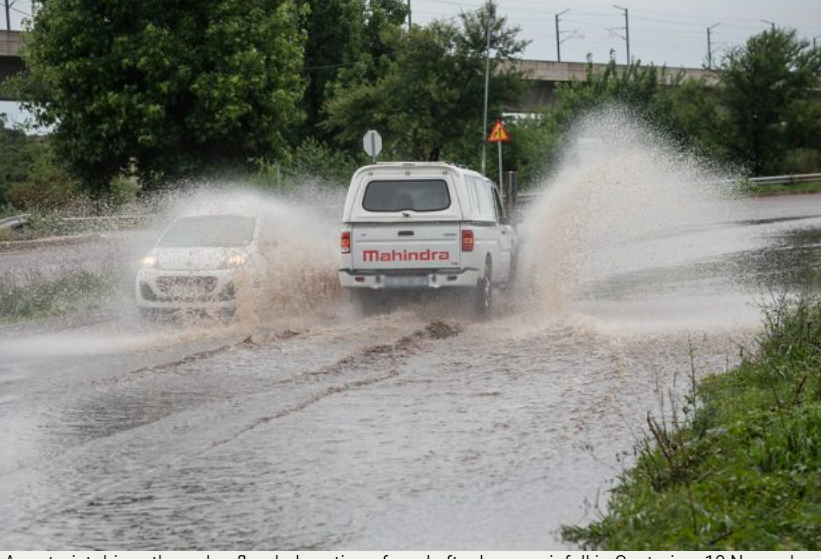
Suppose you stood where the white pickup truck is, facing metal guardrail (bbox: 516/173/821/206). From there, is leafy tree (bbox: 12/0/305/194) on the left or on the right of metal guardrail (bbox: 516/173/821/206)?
left

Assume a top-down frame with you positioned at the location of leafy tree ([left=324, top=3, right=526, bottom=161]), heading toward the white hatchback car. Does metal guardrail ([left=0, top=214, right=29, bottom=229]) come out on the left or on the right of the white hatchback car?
right

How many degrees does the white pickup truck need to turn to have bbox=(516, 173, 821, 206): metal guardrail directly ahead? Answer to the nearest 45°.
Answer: approximately 45° to its right

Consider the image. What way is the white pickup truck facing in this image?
away from the camera

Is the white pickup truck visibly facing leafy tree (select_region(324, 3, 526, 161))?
yes

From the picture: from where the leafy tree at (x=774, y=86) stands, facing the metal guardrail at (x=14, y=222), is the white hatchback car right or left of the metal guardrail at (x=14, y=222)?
left

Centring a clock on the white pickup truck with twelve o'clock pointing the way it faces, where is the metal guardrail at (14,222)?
The metal guardrail is roughly at 11 o'clock from the white pickup truck.
